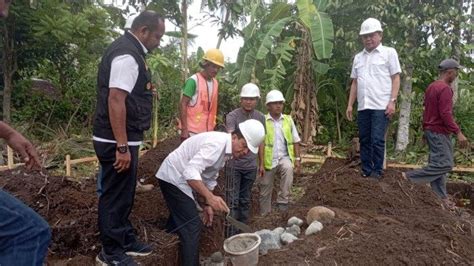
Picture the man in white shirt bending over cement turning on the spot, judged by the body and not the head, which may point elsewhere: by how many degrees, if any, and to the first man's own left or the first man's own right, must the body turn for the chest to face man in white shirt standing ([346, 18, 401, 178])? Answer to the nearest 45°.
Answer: approximately 45° to the first man's own left

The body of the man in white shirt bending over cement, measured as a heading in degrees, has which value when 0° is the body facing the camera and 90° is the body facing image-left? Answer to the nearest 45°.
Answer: approximately 270°

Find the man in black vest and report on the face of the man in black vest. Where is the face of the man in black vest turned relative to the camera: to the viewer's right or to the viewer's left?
to the viewer's right

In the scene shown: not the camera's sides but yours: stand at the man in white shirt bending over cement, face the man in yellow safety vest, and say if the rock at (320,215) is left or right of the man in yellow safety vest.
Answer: right

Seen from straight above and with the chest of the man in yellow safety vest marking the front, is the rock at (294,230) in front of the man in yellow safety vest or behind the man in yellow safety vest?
in front

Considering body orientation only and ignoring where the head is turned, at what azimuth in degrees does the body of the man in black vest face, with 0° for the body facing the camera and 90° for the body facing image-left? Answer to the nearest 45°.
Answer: approximately 270°

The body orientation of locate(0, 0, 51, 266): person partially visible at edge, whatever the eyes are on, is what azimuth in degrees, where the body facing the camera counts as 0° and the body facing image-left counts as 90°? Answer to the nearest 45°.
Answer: approximately 270°

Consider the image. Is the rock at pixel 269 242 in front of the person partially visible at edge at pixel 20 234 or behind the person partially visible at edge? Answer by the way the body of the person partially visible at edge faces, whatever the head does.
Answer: in front

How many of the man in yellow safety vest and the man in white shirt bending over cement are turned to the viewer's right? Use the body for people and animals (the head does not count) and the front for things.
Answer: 1

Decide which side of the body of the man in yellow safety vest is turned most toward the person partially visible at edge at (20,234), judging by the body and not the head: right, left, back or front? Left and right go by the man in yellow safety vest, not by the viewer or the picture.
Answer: front
